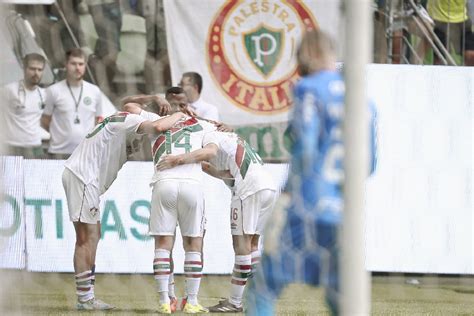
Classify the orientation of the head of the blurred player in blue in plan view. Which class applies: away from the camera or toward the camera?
away from the camera

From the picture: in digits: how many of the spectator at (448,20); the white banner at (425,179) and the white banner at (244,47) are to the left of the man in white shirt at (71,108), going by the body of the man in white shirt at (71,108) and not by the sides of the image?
3

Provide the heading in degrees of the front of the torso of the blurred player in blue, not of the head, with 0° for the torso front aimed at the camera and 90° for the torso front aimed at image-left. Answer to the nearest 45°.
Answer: approximately 135°

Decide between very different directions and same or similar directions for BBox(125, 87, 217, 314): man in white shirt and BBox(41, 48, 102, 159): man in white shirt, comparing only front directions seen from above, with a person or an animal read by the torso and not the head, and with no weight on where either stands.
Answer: very different directions

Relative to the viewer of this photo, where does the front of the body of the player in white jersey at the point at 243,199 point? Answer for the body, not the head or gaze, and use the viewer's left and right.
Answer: facing to the left of the viewer

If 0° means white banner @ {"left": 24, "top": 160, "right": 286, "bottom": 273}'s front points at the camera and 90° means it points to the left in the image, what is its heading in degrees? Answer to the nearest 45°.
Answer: approximately 0°

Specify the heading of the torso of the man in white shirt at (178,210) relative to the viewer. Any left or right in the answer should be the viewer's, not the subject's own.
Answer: facing away from the viewer

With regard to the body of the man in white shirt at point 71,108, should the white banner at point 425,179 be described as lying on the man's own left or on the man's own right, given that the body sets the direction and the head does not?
on the man's own left

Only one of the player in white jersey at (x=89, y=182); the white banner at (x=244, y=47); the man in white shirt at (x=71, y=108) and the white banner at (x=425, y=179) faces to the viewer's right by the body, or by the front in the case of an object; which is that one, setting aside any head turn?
the player in white jersey

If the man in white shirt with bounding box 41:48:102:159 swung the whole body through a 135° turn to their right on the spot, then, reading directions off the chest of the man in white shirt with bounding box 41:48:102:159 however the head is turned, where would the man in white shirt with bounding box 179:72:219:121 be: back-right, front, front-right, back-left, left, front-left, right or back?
back-right
